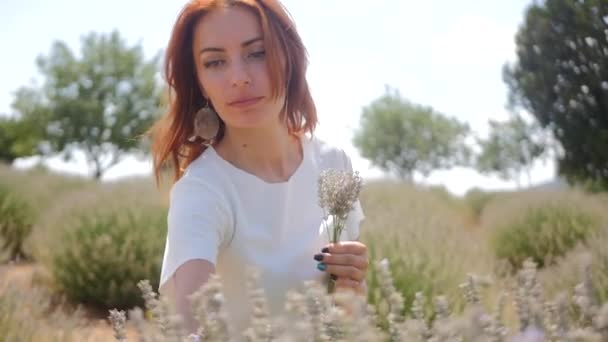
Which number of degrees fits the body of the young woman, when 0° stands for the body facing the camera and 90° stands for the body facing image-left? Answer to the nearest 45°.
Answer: approximately 315°

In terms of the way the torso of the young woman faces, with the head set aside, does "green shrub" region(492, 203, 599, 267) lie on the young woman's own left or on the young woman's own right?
on the young woman's own left

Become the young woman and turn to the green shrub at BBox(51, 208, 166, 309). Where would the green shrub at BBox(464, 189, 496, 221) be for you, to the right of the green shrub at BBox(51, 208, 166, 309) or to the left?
right

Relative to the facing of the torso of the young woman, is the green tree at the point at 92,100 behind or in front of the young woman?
behind

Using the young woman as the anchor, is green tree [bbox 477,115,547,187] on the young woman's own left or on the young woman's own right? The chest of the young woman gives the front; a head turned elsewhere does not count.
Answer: on the young woman's own left

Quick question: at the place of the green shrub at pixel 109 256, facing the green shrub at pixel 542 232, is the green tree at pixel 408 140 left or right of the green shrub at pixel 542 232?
left

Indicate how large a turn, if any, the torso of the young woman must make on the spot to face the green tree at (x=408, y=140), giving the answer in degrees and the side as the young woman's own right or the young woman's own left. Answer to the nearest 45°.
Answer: approximately 135° to the young woman's own left
